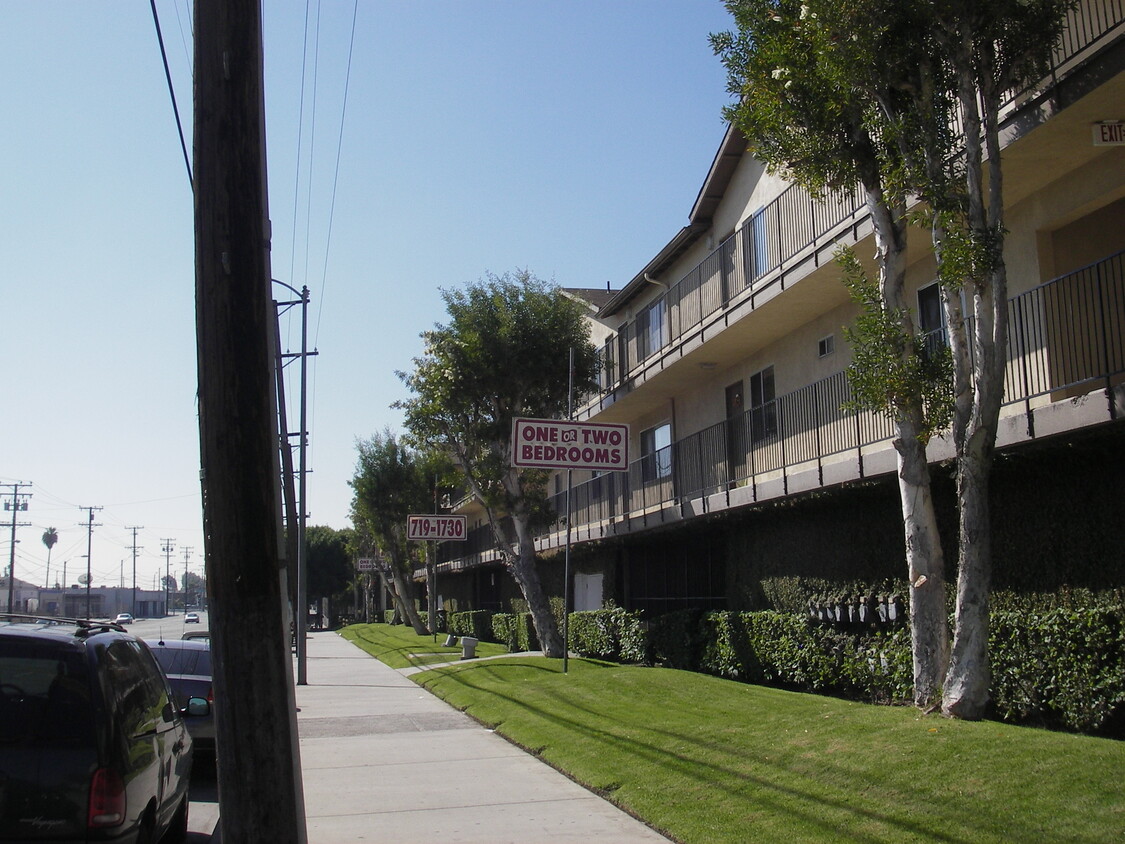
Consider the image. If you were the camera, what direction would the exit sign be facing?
facing the viewer

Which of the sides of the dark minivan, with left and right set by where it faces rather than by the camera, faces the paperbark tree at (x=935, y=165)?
right

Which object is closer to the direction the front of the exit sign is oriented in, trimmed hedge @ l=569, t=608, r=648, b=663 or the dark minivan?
the dark minivan

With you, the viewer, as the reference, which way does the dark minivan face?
facing away from the viewer

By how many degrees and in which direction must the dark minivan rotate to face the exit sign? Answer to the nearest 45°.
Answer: approximately 90° to its right

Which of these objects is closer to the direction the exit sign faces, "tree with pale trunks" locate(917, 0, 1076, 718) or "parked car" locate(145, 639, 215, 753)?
the tree with pale trunks

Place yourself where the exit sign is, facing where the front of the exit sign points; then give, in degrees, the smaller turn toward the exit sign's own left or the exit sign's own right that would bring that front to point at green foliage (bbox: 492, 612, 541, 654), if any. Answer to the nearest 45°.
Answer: approximately 135° to the exit sign's own right

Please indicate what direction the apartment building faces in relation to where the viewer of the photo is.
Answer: facing the viewer and to the left of the viewer
